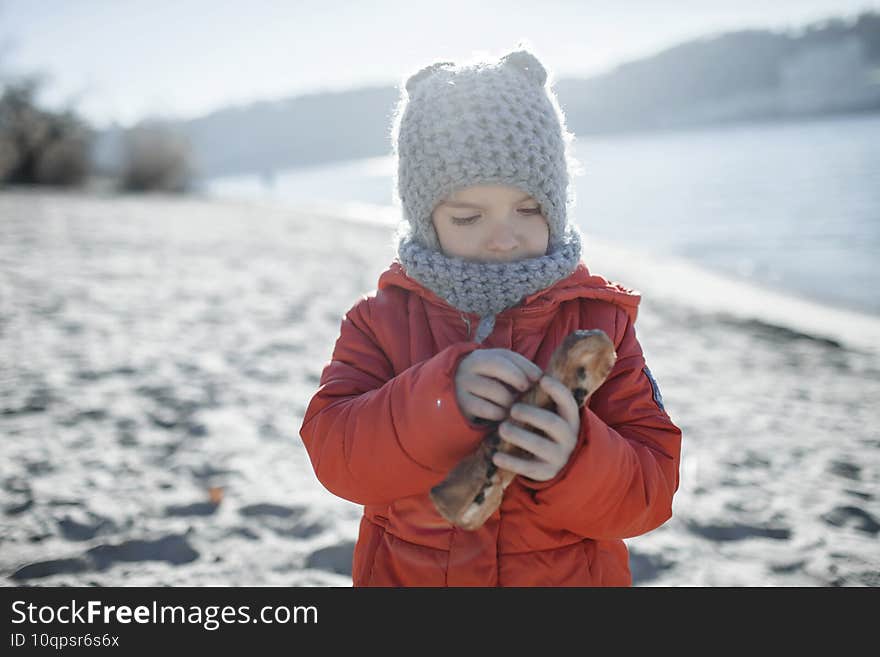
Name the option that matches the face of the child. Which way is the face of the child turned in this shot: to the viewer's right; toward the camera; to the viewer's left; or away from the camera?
toward the camera

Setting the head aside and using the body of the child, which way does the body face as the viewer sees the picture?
toward the camera
